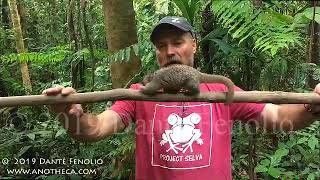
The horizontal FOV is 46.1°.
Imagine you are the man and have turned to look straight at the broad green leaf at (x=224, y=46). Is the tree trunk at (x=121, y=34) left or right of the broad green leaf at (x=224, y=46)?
left

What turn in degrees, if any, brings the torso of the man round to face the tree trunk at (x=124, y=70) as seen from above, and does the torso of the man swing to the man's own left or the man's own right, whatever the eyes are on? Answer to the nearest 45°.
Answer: approximately 180°

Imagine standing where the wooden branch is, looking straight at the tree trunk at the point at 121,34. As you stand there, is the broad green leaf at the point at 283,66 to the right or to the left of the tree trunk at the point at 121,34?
right

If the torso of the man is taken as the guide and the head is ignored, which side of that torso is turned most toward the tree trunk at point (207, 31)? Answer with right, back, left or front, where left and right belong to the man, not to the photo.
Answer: back

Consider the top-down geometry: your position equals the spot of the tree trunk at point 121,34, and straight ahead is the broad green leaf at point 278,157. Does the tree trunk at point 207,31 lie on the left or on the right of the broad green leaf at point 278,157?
left

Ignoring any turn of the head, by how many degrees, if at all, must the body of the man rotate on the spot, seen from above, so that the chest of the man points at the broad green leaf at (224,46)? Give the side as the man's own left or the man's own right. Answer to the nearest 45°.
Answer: approximately 180°

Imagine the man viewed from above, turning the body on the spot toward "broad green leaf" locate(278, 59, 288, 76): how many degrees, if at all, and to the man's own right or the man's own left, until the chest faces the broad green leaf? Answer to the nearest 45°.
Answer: approximately 135° to the man's own left

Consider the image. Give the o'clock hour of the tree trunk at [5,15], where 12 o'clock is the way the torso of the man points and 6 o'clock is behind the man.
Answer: The tree trunk is roughly at 5 o'clock from the man.

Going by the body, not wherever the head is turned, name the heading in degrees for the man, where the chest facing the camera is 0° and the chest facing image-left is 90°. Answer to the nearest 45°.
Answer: approximately 0°

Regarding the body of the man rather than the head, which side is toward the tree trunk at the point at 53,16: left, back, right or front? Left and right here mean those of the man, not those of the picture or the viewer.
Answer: back
